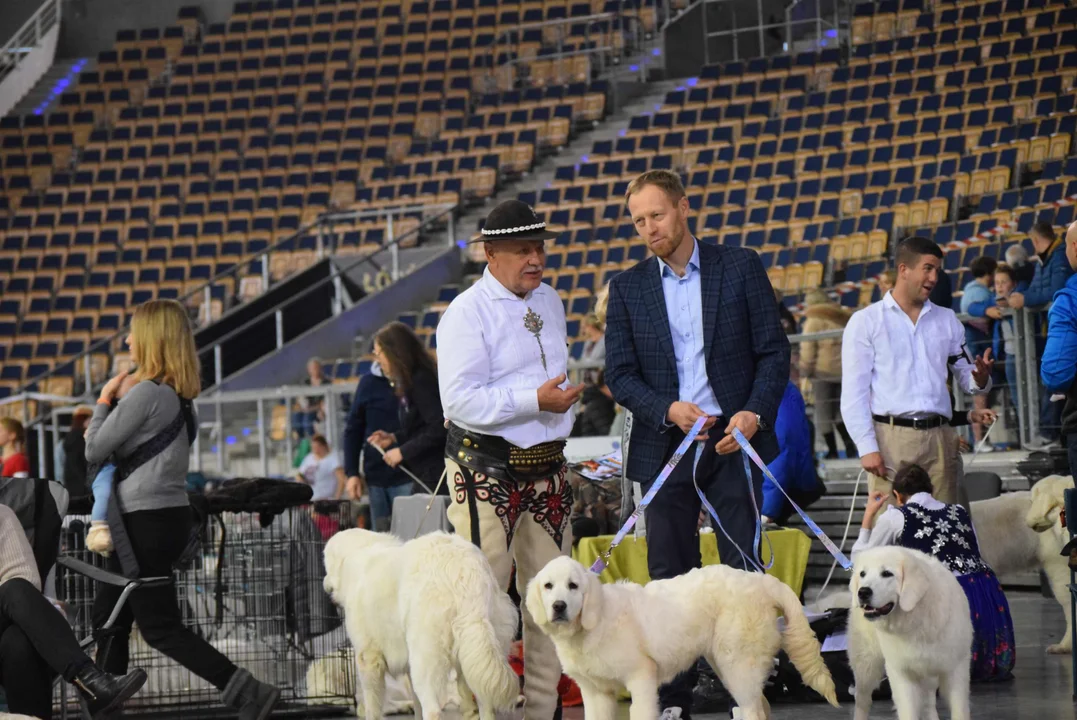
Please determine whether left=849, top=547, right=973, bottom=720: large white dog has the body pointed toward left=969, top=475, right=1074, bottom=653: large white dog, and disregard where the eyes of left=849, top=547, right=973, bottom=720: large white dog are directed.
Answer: no

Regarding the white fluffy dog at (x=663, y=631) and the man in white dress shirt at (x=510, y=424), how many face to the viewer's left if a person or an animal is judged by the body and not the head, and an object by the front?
1

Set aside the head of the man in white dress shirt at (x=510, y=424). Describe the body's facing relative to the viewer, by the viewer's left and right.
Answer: facing the viewer and to the right of the viewer

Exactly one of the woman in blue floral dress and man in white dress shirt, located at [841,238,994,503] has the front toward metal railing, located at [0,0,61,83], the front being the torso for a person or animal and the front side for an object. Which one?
the woman in blue floral dress

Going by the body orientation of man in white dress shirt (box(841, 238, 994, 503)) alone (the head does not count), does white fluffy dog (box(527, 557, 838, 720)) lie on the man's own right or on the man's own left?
on the man's own right

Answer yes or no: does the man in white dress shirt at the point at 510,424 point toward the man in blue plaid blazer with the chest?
no

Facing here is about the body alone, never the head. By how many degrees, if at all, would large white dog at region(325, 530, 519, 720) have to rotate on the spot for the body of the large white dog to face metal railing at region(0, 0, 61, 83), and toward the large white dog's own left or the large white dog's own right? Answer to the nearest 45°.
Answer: approximately 45° to the large white dog's own right

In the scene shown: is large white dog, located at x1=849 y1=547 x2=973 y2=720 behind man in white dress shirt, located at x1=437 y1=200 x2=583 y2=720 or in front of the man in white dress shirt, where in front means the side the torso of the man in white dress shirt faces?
in front

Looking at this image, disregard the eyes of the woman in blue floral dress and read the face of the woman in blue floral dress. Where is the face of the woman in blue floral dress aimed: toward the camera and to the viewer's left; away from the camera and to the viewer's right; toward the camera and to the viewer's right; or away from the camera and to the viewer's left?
away from the camera and to the viewer's left

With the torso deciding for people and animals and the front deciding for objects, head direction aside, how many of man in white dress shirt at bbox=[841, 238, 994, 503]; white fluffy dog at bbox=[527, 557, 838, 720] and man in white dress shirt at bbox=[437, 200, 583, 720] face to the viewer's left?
1

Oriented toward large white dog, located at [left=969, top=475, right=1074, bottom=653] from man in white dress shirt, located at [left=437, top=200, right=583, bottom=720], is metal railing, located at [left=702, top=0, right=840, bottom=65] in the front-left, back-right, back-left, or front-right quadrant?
front-left

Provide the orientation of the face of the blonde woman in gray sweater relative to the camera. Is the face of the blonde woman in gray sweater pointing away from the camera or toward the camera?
away from the camera

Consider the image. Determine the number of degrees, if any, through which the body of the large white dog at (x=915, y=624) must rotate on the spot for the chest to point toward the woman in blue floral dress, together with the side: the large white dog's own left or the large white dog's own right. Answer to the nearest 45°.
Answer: approximately 135° to the large white dog's own right

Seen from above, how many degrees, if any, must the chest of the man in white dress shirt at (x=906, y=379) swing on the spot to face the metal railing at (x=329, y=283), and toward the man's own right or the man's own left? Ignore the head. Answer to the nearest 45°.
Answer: approximately 180°

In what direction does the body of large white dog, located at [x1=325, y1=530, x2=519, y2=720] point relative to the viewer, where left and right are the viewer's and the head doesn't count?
facing away from the viewer and to the left of the viewer

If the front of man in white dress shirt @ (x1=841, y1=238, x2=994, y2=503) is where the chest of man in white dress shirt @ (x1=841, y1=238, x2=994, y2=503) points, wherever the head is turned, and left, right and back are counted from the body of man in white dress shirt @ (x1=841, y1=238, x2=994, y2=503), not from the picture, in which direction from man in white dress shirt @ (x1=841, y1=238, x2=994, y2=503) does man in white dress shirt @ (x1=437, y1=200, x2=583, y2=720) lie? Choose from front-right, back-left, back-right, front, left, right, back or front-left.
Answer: right
